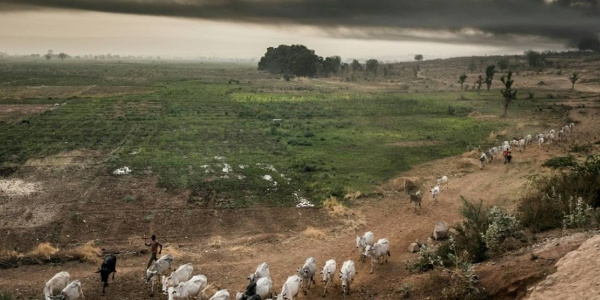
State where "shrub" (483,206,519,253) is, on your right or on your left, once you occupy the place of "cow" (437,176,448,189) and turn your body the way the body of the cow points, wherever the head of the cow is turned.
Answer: on your left

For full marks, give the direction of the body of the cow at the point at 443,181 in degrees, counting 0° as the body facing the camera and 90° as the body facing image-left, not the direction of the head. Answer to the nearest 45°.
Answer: approximately 45°

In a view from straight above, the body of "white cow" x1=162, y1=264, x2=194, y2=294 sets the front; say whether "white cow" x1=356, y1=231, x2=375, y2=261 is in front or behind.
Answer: behind

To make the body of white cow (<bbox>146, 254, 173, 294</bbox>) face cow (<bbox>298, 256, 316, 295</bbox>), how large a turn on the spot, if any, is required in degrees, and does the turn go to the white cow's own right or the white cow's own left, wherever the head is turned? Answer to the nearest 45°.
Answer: approximately 135° to the white cow's own left

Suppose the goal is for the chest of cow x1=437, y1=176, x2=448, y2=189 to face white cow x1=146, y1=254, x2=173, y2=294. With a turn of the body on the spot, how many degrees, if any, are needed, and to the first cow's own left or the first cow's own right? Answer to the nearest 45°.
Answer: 0° — it already faces it

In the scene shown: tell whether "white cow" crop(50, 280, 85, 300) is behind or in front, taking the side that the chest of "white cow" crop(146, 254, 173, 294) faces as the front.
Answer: in front

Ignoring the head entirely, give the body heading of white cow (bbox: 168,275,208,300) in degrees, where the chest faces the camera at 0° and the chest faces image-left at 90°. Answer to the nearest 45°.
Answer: approximately 45°

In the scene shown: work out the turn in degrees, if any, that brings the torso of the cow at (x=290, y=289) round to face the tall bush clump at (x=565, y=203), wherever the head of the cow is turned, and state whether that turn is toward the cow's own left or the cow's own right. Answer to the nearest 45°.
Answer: approximately 135° to the cow's own left

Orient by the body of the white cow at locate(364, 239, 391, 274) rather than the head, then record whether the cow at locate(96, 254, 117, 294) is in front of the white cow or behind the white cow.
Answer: in front

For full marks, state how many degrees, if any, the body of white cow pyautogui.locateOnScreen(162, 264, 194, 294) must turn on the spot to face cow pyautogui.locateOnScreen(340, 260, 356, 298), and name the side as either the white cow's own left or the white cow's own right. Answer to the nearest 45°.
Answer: approximately 135° to the white cow's own left
